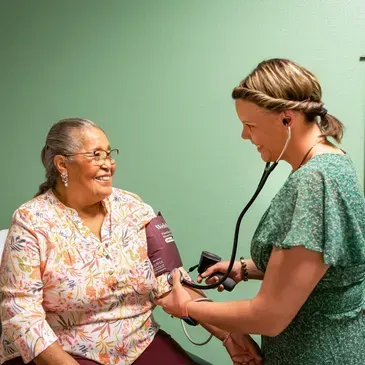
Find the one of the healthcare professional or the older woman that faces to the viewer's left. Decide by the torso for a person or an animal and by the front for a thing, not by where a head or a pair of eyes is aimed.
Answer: the healthcare professional

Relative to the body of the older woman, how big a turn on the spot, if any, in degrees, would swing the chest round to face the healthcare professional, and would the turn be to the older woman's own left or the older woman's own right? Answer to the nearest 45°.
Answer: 0° — they already face them

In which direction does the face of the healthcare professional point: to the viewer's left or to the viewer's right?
to the viewer's left

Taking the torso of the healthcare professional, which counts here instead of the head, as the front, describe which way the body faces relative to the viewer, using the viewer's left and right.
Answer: facing to the left of the viewer

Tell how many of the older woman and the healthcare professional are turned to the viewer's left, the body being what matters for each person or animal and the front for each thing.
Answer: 1

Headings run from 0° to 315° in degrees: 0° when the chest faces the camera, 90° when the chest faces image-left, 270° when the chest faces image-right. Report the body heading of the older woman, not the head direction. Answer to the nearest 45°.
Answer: approximately 315°
